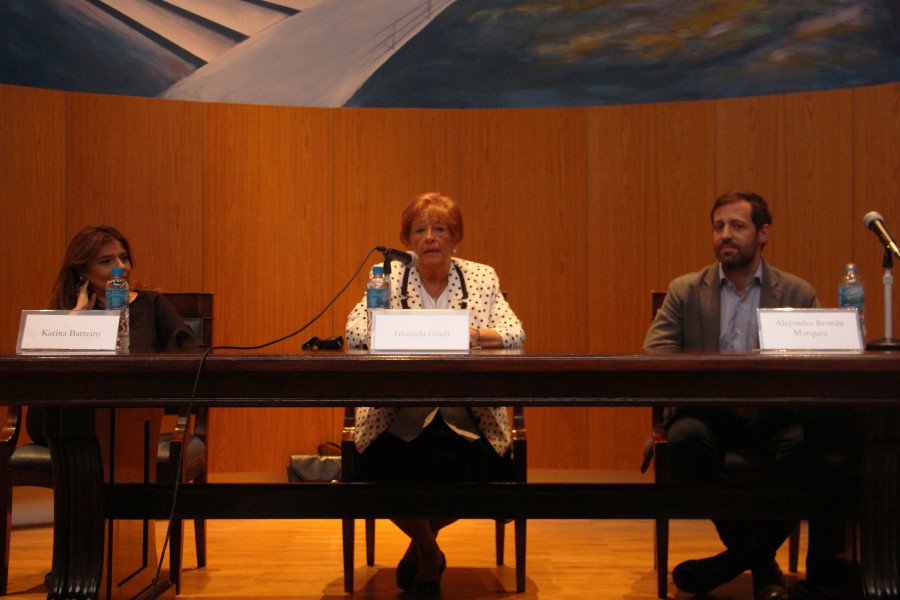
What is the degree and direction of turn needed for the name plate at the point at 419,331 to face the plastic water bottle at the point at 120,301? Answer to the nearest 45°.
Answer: approximately 135° to its right

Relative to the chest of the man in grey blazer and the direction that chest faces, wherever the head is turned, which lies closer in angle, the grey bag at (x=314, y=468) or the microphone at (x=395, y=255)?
the microphone

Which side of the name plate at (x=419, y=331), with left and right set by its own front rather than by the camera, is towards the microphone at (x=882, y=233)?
left

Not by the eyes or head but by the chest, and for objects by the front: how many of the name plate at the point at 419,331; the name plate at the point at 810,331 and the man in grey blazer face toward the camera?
3

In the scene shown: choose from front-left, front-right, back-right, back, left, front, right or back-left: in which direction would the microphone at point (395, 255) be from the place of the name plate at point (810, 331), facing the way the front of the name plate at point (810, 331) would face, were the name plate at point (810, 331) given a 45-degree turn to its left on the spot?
back-right

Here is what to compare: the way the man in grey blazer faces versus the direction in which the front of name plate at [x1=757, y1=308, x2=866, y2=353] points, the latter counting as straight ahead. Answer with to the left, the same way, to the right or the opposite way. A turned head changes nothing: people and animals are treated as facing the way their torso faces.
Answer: the same way

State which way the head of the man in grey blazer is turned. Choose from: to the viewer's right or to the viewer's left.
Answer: to the viewer's left

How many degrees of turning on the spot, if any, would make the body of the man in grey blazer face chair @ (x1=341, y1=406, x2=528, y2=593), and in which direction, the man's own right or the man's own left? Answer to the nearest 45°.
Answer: approximately 90° to the man's own right

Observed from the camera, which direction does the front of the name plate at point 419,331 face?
facing the viewer

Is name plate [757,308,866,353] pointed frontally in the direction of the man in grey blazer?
no

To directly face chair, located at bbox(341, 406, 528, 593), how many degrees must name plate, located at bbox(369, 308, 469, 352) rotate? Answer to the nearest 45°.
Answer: approximately 180°

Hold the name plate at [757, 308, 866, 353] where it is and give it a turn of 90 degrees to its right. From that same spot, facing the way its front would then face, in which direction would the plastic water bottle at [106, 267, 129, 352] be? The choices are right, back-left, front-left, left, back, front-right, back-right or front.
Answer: front

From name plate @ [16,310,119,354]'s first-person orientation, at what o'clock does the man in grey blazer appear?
The man in grey blazer is roughly at 9 o'clock from the name plate.

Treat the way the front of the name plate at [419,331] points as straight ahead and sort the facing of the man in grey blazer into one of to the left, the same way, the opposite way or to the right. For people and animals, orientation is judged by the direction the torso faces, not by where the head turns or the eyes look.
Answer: the same way

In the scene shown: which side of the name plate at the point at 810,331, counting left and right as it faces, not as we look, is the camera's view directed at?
front
